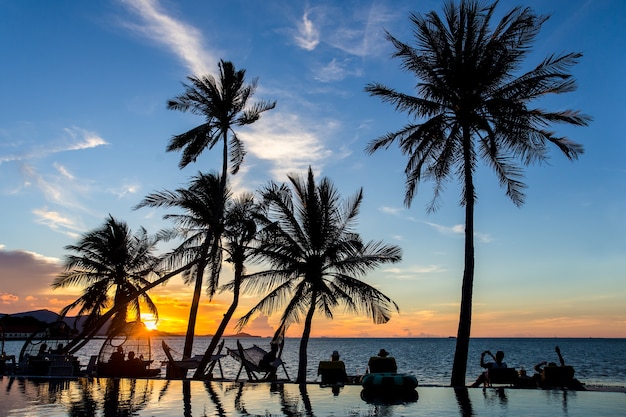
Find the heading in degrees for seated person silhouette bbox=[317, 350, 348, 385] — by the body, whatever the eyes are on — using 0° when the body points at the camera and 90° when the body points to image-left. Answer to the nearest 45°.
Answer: approximately 180°

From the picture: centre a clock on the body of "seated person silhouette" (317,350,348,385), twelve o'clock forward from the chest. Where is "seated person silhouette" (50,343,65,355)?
"seated person silhouette" (50,343,65,355) is roughly at 10 o'clock from "seated person silhouette" (317,350,348,385).

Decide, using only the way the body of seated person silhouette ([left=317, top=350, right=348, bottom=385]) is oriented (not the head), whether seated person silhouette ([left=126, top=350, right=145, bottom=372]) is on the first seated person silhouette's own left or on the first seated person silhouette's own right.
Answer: on the first seated person silhouette's own left

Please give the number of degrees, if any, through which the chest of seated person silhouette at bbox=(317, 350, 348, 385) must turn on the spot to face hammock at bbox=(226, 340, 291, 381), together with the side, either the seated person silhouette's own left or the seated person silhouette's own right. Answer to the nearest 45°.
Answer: approximately 45° to the seated person silhouette's own left
